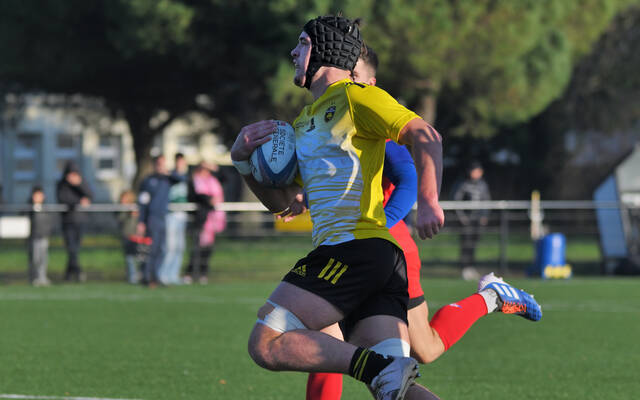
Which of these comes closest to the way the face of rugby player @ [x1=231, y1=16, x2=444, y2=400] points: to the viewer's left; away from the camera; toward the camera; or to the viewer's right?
to the viewer's left

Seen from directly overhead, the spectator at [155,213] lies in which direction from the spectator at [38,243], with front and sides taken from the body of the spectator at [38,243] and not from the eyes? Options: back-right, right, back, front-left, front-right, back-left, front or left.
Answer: front-left

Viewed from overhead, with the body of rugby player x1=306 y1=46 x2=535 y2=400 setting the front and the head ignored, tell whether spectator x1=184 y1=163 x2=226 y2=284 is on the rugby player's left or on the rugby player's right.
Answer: on the rugby player's right

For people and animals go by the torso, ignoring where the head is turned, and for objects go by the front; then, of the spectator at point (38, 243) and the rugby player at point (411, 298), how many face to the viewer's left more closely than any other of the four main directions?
1

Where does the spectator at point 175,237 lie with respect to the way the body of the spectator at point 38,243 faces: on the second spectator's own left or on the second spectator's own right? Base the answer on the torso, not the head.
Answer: on the second spectator's own left

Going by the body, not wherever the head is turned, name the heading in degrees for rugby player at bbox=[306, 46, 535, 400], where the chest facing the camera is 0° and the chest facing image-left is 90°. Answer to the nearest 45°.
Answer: approximately 90°

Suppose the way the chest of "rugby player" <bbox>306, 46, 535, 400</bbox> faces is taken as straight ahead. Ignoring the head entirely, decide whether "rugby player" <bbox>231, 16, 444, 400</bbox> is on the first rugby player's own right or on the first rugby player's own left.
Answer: on the first rugby player's own left

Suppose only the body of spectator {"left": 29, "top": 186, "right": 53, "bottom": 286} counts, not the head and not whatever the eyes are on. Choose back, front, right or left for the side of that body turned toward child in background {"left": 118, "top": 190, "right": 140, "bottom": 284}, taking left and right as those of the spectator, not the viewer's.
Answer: left

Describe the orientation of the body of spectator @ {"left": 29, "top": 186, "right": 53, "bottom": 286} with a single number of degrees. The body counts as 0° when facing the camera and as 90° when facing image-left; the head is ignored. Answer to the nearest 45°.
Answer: approximately 0°

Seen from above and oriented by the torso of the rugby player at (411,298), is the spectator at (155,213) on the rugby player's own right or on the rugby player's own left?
on the rugby player's own right
